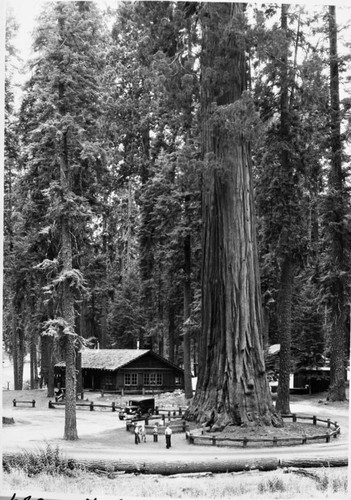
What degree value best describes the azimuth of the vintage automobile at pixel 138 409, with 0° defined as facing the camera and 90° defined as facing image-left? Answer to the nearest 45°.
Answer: approximately 45°

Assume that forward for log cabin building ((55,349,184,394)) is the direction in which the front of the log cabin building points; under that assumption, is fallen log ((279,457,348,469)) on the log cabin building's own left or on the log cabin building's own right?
on the log cabin building's own left

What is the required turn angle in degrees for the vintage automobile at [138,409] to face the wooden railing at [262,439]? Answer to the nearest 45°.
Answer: approximately 135° to its left

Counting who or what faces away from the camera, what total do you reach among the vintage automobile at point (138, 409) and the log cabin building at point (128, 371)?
0

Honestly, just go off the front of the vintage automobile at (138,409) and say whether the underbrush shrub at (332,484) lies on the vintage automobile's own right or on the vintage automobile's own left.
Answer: on the vintage automobile's own left
